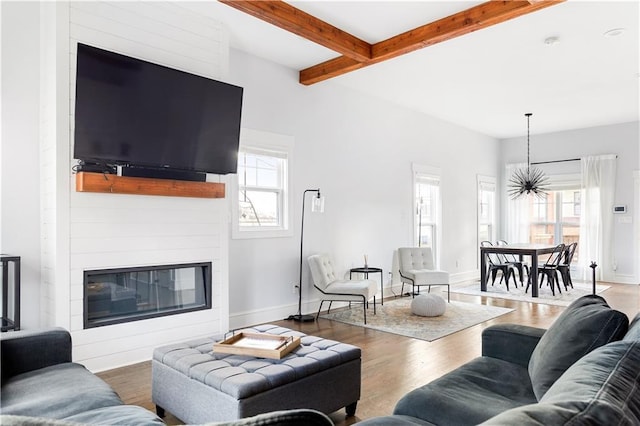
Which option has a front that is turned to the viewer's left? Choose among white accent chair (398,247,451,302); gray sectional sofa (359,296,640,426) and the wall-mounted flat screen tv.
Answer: the gray sectional sofa

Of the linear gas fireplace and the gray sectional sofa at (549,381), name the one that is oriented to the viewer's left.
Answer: the gray sectional sofa

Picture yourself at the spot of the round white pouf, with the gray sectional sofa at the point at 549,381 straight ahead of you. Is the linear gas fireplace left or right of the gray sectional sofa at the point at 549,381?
right

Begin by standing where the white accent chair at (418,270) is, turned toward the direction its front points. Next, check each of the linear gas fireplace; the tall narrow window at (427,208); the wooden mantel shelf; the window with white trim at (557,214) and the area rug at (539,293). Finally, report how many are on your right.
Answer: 2

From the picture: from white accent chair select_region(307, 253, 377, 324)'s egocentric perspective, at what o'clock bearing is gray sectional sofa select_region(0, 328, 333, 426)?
The gray sectional sofa is roughly at 2 o'clock from the white accent chair.

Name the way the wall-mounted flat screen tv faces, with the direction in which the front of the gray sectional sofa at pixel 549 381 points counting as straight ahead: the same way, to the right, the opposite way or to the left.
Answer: the opposite way

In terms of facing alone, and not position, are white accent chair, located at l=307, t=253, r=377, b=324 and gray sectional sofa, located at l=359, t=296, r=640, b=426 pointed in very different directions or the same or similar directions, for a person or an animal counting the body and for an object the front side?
very different directions

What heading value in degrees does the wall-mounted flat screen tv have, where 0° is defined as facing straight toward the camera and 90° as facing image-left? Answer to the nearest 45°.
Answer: approximately 315°

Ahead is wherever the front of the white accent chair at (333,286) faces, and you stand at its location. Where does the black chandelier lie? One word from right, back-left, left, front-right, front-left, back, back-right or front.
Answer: left

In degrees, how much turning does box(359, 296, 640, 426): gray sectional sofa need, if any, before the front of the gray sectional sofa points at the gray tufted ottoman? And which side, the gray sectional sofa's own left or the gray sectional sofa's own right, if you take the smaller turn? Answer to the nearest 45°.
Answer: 0° — it already faces it

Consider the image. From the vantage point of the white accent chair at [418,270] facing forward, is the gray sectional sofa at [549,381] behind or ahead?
ahead

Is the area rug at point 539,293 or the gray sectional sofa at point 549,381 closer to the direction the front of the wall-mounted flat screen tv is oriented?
the gray sectional sofa

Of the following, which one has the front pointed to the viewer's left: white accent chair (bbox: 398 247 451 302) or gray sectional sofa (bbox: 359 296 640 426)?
the gray sectional sofa

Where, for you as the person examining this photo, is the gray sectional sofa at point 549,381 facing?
facing to the left of the viewer

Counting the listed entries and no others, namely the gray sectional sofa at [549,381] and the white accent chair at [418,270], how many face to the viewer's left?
1

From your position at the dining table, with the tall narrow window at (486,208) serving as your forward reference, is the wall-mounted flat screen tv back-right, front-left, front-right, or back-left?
back-left

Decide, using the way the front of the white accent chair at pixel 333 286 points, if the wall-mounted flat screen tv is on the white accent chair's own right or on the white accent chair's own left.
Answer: on the white accent chair's own right
